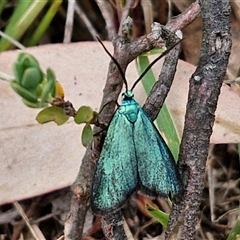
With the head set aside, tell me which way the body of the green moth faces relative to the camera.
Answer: away from the camera

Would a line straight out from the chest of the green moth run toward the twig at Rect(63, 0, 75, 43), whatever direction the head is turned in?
yes
